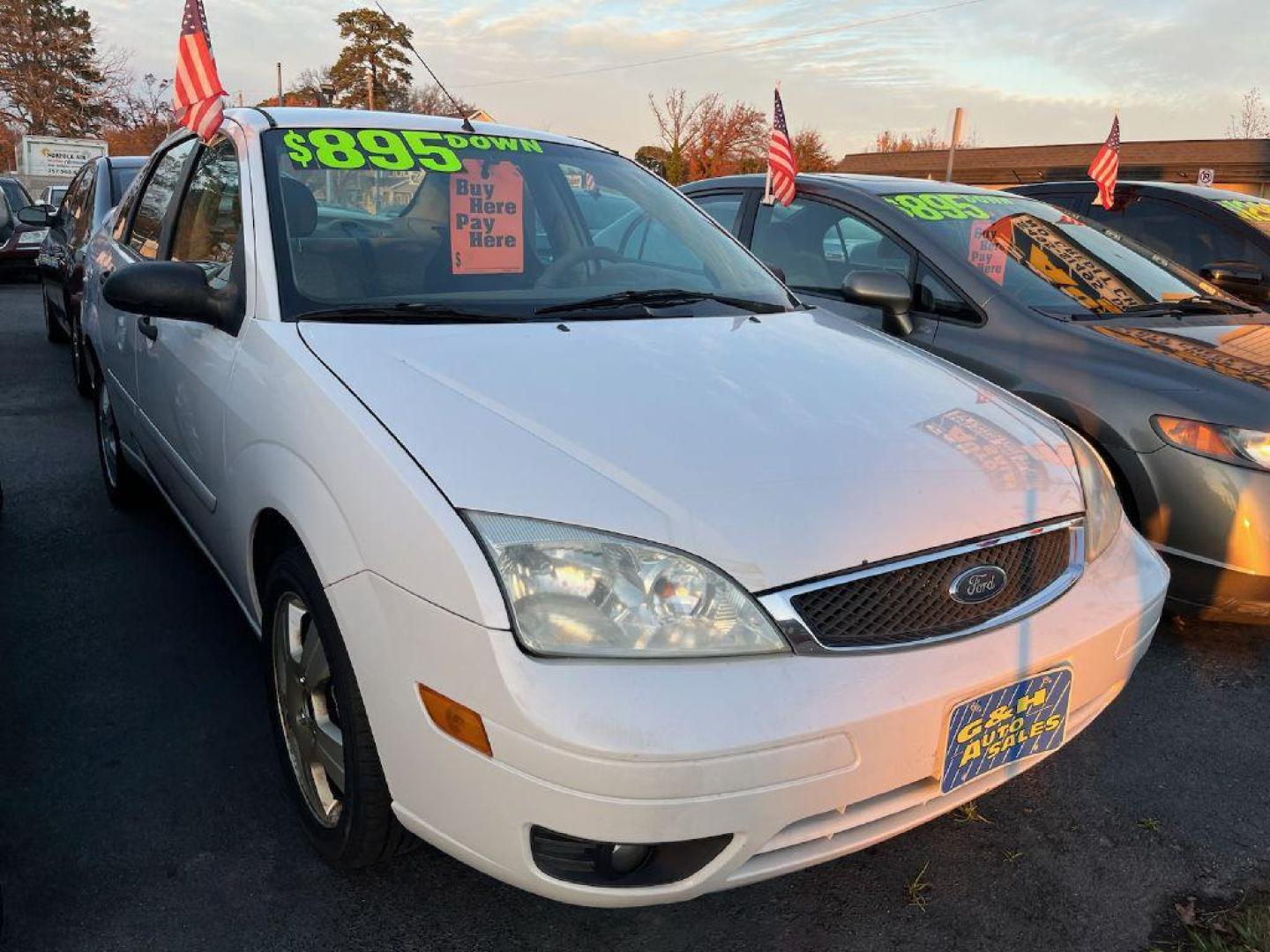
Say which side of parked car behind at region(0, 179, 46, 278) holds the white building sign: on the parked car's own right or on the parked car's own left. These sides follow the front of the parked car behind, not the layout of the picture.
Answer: on the parked car's own left

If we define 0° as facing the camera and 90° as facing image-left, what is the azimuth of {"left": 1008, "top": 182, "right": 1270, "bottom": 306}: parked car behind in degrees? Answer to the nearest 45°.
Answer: approximately 315°

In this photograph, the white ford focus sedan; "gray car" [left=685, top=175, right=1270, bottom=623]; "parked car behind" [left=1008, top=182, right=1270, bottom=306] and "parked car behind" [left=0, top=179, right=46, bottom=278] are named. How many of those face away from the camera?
0

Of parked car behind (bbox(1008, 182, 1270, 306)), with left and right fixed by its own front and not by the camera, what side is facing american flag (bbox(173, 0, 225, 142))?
right

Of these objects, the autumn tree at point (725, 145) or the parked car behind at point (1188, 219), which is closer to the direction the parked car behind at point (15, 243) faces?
the parked car behind

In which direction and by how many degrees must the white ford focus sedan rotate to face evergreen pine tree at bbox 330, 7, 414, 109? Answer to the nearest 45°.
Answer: approximately 135° to its left

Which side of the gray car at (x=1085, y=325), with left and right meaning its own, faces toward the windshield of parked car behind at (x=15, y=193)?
back

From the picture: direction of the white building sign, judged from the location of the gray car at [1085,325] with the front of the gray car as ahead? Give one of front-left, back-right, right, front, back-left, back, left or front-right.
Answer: back

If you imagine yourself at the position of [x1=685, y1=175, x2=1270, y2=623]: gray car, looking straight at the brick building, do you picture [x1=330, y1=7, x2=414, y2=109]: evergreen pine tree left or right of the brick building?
left

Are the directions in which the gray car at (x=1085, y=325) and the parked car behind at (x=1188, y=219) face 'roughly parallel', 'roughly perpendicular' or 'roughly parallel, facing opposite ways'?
roughly parallel

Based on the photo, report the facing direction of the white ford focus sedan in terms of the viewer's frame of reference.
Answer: facing the viewer and to the right of the viewer

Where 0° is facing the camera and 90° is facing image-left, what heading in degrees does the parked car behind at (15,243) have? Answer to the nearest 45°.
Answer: approximately 315°

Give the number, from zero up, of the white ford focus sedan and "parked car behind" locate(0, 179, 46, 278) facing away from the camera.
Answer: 0

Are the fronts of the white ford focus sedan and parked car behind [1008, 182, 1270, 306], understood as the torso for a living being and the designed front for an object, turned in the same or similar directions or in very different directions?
same or similar directions

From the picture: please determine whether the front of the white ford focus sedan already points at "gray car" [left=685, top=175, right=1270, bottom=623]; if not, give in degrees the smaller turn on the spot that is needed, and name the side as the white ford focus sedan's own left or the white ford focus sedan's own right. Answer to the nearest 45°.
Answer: approximately 90° to the white ford focus sedan's own left

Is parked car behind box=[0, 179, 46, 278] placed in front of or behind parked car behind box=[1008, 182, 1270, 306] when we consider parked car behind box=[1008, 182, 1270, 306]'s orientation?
behind

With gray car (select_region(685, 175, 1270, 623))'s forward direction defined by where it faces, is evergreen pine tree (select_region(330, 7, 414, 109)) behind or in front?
behind
